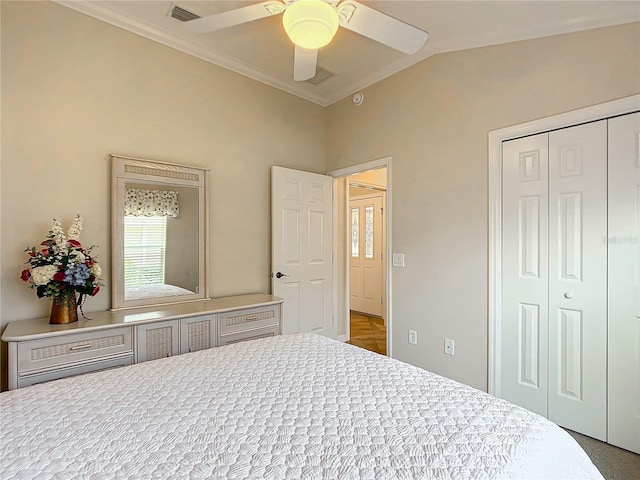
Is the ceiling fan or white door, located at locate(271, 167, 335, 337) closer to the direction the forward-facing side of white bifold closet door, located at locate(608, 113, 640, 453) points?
the ceiling fan

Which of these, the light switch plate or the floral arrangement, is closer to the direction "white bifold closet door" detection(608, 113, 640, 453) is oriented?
the floral arrangement

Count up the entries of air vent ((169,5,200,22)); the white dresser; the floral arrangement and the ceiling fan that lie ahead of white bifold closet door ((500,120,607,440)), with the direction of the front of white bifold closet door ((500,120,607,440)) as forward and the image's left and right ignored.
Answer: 4

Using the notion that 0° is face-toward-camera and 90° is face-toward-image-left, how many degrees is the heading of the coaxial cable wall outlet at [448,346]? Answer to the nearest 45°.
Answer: approximately 45°

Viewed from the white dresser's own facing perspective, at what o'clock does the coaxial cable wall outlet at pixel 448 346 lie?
The coaxial cable wall outlet is roughly at 11 o'clock from the white dresser.

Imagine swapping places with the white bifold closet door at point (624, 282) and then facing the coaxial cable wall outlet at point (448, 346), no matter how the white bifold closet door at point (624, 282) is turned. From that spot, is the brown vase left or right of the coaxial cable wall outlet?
left

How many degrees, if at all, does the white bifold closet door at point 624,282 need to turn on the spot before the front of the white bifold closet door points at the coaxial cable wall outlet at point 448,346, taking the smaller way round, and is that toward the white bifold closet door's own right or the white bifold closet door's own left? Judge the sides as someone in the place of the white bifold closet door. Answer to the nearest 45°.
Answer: approximately 45° to the white bifold closet door's own right

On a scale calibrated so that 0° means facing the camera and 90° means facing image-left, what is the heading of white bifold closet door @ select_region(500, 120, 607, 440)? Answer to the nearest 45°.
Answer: approximately 45°

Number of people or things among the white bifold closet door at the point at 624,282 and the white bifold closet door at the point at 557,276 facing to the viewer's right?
0

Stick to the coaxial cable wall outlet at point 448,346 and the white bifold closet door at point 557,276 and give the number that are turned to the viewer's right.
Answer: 0

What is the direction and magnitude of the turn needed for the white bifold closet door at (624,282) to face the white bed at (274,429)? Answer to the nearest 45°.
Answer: approximately 45° to its left

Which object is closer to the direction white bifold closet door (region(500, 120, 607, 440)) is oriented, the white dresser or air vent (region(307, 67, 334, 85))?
the white dresser

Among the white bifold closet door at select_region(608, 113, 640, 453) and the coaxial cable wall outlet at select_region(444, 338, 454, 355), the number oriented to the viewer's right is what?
0
